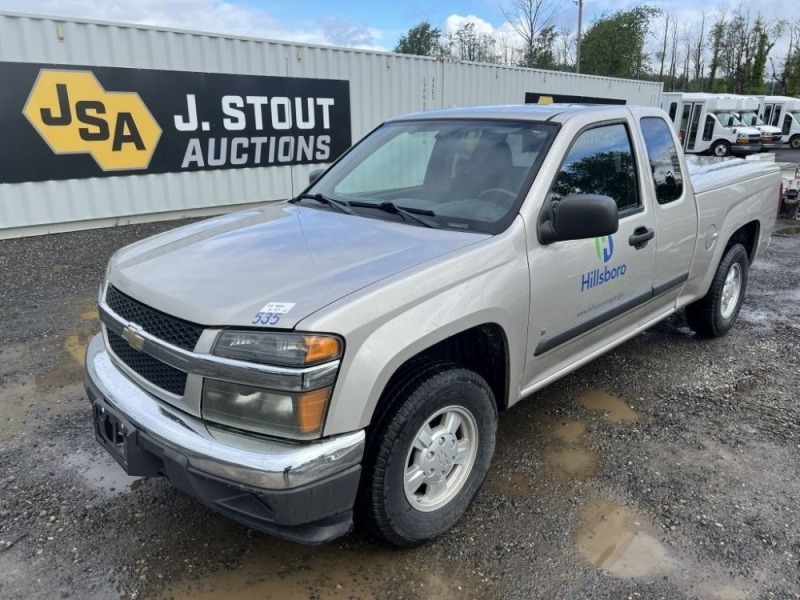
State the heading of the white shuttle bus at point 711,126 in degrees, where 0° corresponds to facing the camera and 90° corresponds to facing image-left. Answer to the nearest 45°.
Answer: approximately 315°

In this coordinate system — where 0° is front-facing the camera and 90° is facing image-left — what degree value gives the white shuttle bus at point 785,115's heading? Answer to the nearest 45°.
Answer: approximately 315°

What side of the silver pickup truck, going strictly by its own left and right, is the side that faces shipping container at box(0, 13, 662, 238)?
right

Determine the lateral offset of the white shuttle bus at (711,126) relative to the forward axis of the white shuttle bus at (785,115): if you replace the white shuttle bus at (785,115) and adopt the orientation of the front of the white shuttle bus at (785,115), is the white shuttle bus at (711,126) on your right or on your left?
on your right

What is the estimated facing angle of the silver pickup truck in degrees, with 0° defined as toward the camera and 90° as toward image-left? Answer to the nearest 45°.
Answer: approximately 45°

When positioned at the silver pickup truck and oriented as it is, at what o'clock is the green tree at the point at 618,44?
The green tree is roughly at 5 o'clock from the silver pickup truck.

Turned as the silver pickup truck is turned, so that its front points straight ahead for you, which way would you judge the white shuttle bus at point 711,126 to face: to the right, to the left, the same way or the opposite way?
to the left

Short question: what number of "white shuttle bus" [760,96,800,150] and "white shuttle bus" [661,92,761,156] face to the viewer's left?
0

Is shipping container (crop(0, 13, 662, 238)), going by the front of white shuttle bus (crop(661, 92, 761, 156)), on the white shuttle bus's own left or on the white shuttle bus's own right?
on the white shuttle bus's own right

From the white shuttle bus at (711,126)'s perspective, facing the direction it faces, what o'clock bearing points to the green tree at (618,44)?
The green tree is roughly at 7 o'clock from the white shuttle bus.

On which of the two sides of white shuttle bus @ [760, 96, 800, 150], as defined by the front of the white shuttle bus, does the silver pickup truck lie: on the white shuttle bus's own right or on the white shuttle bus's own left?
on the white shuttle bus's own right
